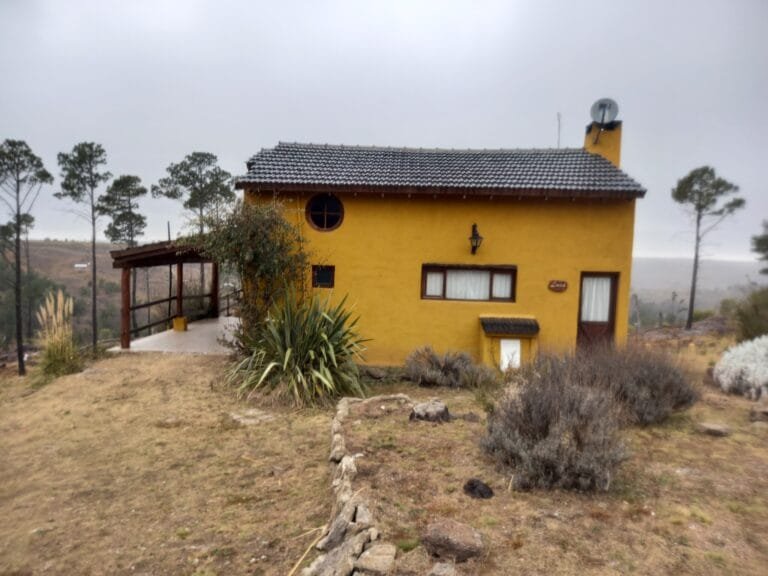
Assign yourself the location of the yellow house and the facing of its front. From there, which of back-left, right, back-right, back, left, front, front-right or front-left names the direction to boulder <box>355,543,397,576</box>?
front

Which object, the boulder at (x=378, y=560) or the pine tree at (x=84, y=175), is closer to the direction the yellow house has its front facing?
the boulder

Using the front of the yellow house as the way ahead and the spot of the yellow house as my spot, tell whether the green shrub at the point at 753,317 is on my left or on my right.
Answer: on my left

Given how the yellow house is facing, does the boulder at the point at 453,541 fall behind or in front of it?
in front

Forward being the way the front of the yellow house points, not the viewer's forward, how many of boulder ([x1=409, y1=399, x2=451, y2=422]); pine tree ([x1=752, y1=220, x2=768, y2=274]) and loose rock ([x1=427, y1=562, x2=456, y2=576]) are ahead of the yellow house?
2

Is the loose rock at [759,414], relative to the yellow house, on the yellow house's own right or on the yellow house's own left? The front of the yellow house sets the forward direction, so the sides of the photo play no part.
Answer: on the yellow house's own left

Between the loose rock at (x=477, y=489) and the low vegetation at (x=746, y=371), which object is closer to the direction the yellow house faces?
the loose rock

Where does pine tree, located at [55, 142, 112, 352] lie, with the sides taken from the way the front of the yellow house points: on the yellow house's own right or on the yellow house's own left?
on the yellow house's own right

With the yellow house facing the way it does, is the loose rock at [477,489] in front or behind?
in front

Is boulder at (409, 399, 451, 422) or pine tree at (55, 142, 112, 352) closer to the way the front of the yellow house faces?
the boulder

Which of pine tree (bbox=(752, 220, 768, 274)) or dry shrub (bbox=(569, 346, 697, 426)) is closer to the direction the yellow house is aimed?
the dry shrub

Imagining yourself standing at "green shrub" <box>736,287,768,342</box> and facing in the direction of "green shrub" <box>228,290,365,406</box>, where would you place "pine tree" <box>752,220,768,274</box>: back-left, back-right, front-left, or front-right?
back-right

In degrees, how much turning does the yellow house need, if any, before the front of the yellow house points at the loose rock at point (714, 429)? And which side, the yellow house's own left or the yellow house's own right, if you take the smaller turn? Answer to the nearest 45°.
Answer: approximately 45° to the yellow house's own left

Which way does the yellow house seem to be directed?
toward the camera

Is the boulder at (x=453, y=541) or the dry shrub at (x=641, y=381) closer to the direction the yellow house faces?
the boulder

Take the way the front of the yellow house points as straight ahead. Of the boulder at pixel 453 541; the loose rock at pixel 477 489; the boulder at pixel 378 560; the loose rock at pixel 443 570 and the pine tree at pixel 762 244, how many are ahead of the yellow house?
4

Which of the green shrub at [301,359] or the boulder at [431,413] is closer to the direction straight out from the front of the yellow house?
the boulder

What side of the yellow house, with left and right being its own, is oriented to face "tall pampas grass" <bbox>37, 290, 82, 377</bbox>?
right

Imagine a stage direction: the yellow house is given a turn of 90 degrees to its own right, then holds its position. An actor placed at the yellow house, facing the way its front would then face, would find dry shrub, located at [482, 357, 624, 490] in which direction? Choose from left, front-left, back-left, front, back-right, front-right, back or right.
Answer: left
